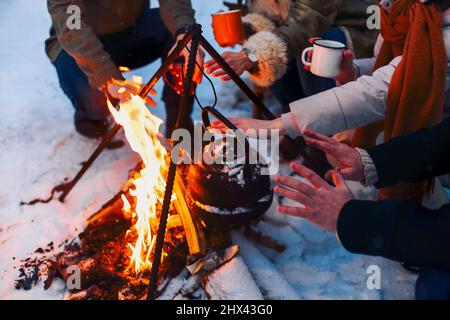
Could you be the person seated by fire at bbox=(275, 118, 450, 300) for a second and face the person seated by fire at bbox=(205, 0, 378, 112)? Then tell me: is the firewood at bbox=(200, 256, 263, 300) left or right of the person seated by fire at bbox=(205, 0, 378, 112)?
left

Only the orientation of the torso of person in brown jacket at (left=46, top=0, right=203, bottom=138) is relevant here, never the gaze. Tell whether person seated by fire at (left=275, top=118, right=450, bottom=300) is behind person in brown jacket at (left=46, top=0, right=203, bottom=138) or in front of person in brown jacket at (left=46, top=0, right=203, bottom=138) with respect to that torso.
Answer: in front

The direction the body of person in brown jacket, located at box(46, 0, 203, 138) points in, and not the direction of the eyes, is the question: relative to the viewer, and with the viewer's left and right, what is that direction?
facing the viewer and to the right of the viewer

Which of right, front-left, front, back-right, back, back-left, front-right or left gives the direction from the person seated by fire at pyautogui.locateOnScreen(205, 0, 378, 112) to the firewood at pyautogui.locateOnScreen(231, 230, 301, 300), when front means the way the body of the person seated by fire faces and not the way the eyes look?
front-left

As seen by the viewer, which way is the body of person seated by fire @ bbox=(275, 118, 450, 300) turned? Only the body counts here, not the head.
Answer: to the viewer's left

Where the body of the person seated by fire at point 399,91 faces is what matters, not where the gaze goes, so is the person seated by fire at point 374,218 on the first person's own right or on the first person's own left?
on the first person's own left

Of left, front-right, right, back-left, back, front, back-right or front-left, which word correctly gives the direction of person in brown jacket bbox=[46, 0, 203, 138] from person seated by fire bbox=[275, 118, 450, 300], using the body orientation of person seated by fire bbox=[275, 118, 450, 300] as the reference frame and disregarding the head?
front-right

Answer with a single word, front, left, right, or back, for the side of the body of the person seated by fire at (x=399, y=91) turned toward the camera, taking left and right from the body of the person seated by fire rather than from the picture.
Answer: left

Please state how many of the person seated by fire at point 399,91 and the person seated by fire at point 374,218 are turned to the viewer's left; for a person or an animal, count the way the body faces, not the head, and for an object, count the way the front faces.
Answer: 2

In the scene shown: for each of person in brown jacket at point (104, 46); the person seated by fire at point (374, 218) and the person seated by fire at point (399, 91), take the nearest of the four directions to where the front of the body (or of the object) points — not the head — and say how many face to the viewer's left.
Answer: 2
